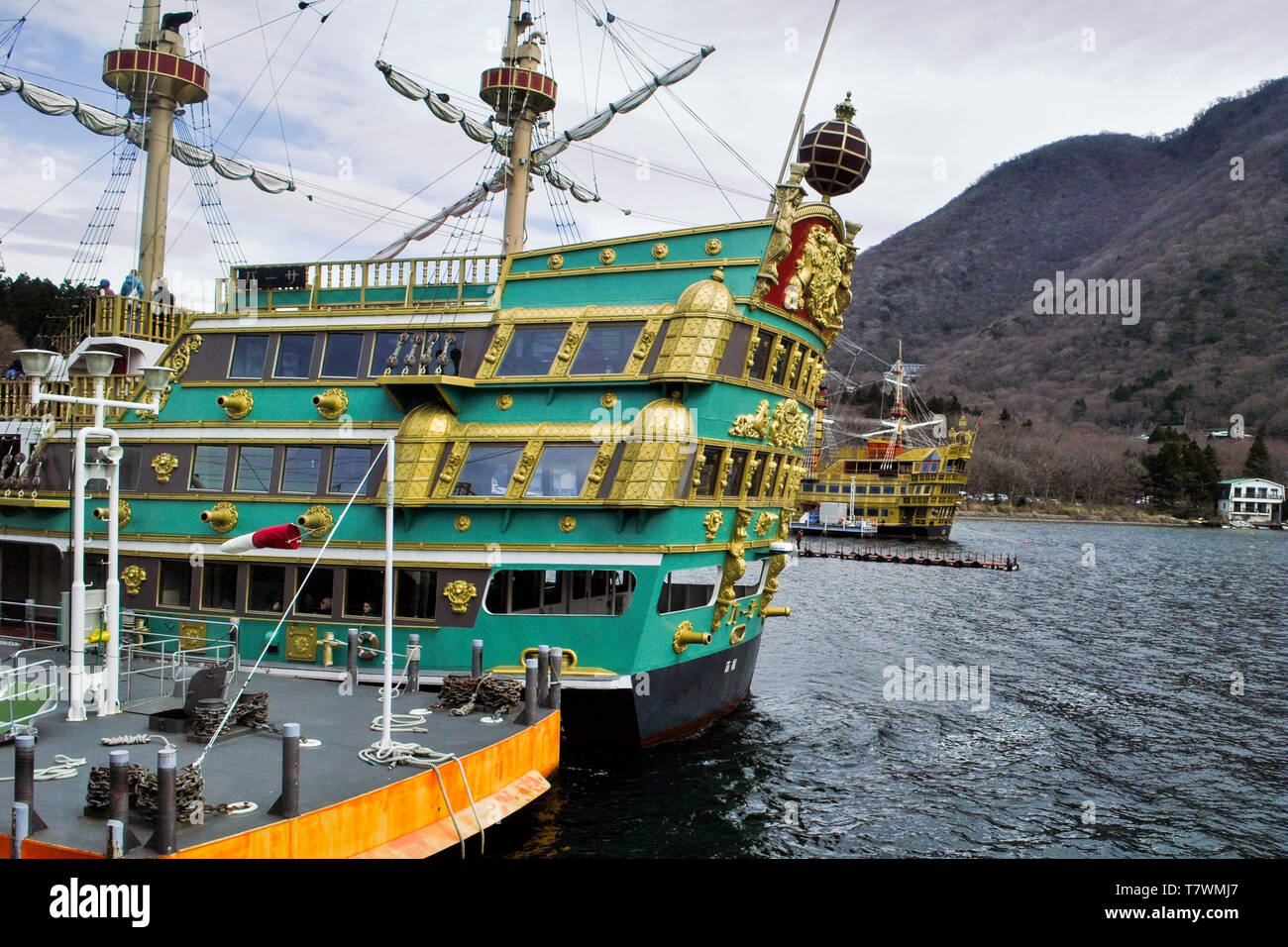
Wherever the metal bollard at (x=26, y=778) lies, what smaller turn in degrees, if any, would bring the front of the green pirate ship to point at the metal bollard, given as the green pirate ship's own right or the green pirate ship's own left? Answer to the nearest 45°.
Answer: approximately 90° to the green pirate ship's own left

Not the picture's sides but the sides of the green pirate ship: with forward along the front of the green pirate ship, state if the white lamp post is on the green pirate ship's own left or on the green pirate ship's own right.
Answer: on the green pirate ship's own left

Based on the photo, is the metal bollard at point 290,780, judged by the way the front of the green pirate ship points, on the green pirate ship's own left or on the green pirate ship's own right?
on the green pirate ship's own left
